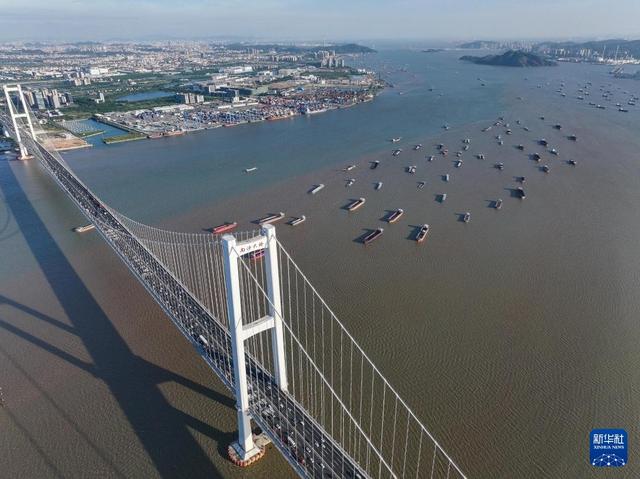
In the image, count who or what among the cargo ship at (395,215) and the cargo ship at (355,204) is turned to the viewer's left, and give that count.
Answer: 0

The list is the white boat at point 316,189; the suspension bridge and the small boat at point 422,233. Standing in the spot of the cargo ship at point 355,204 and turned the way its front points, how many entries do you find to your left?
1

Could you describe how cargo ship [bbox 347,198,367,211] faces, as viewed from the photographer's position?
facing the viewer and to the left of the viewer

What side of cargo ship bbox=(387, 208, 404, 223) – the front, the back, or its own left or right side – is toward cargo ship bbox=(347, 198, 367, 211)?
right

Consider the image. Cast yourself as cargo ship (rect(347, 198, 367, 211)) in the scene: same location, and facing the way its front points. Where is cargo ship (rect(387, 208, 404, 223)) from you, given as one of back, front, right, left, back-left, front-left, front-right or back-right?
left

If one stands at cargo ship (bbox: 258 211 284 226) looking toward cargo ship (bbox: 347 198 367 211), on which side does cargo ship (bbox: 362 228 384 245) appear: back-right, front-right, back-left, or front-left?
front-right

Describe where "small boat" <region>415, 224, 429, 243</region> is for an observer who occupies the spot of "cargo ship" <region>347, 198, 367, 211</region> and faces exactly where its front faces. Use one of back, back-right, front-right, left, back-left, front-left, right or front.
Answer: left

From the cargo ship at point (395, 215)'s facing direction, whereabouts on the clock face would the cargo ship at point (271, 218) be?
the cargo ship at point (271, 218) is roughly at 2 o'clock from the cargo ship at point (395, 215).

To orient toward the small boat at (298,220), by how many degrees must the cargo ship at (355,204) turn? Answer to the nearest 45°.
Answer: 0° — it already faces it
